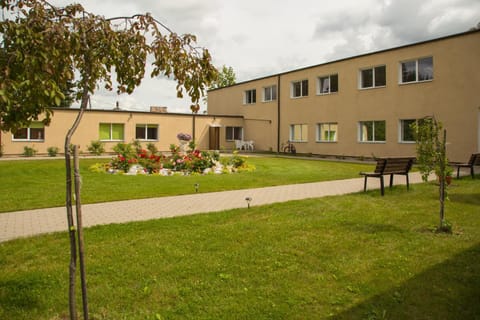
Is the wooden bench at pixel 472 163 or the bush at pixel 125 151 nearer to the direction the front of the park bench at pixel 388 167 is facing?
the bush

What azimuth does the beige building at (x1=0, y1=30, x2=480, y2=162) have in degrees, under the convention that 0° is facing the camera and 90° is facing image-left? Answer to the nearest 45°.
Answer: approximately 45°

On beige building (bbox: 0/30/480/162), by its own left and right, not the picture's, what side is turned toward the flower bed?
front

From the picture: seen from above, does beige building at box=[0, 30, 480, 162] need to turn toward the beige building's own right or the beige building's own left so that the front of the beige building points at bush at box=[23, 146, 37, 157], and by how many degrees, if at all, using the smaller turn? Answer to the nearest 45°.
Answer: approximately 45° to the beige building's own right

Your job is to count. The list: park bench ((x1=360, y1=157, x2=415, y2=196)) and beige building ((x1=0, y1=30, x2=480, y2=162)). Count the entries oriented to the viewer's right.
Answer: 0
